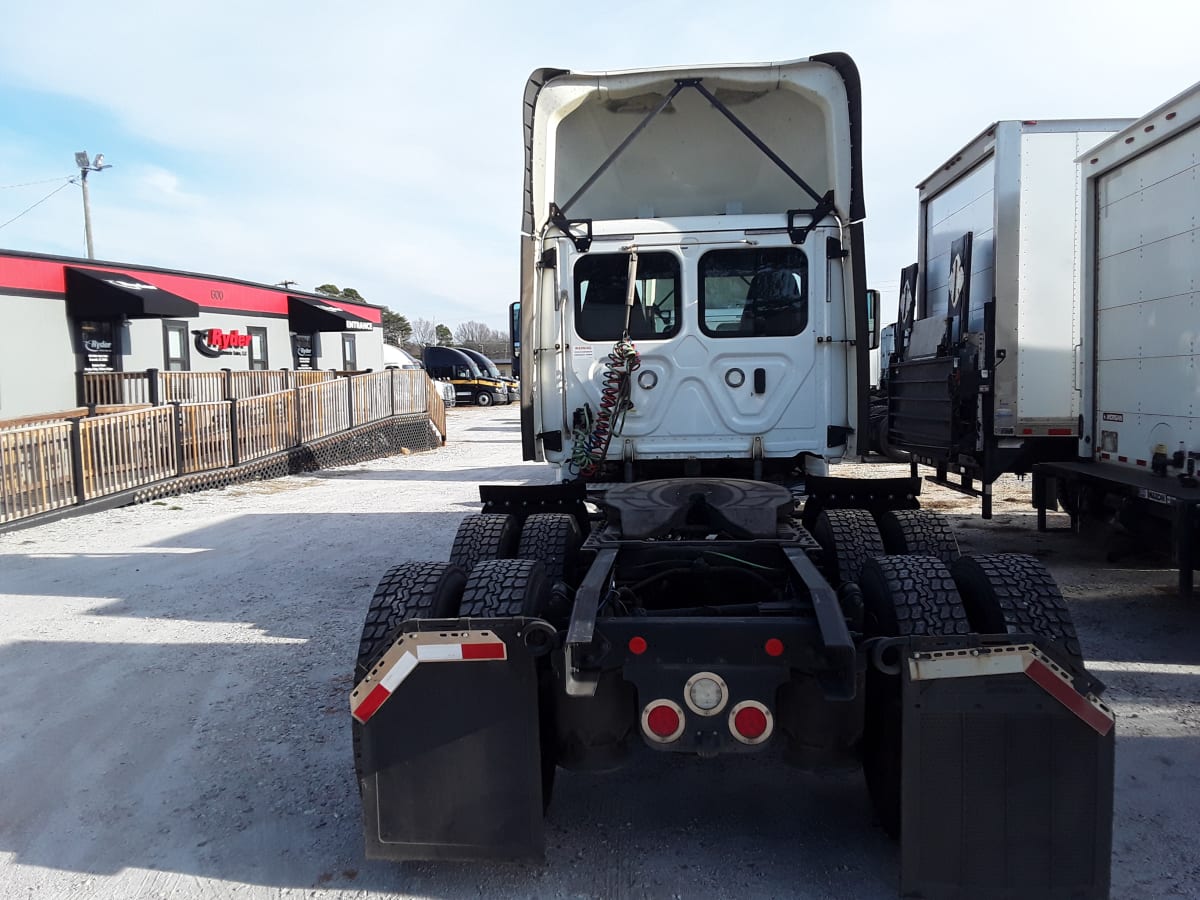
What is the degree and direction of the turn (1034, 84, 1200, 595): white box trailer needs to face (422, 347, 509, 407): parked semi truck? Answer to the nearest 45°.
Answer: approximately 90° to its left

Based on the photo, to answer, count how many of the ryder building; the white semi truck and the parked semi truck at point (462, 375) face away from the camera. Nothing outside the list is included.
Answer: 1

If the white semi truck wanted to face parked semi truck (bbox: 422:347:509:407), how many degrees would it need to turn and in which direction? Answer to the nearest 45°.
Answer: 0° — it already faces it

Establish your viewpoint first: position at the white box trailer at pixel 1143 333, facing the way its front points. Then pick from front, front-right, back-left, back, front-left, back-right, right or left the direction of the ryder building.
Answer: back-left

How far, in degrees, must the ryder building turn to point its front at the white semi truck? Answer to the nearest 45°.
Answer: approximately 45° to its right

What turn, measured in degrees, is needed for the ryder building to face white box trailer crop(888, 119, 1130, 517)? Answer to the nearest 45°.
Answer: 0° — it already faces it

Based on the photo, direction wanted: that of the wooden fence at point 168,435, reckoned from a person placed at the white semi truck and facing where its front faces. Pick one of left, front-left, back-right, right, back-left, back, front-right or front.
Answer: front-left

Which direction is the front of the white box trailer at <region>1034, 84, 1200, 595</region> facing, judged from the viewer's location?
facing away from the viewer and to the right of the viewer

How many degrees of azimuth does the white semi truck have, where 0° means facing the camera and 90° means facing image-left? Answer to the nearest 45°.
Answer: approximately 180°

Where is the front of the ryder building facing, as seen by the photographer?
facing the viewer and to the right of the viewer

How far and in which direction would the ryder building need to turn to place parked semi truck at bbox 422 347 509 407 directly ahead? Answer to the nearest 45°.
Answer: approximately 90° to its left

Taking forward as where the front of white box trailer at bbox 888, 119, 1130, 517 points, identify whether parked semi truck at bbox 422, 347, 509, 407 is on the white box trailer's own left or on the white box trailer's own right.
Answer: on the white box trailer's own left
